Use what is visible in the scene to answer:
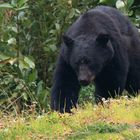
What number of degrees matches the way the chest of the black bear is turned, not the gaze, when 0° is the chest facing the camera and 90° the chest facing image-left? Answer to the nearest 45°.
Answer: approximately 45°
